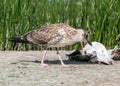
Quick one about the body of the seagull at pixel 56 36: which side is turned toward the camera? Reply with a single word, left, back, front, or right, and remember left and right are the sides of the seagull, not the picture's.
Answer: right
